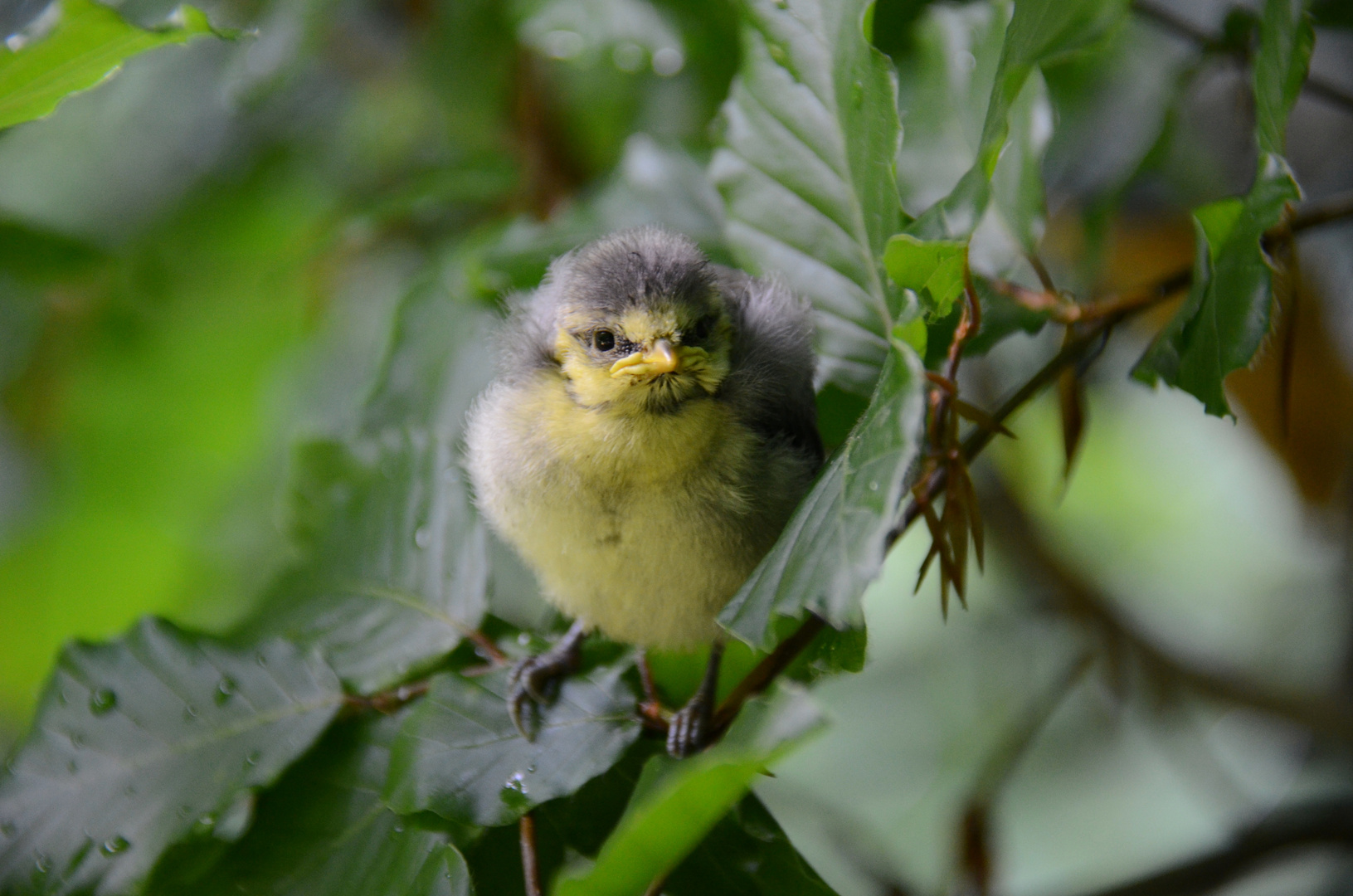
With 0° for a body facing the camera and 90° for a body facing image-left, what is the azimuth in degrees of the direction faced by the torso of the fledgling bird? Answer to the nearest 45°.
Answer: approximately 0°

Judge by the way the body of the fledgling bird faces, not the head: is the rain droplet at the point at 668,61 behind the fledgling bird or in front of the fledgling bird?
behind
